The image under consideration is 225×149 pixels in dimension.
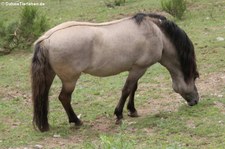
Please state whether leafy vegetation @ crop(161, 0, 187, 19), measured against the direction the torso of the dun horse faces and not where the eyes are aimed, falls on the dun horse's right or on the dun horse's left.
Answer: on the dun horse's left

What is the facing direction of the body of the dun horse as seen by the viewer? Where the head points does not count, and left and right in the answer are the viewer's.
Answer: facing to the right of the viewer

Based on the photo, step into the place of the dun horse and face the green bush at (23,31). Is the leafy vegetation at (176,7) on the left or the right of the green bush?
right

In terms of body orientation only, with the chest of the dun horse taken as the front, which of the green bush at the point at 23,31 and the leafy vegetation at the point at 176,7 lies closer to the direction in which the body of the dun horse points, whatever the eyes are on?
the leafy vegetation

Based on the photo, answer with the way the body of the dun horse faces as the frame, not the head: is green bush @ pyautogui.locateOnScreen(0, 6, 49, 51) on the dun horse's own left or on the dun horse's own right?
on the dun horse's own left
